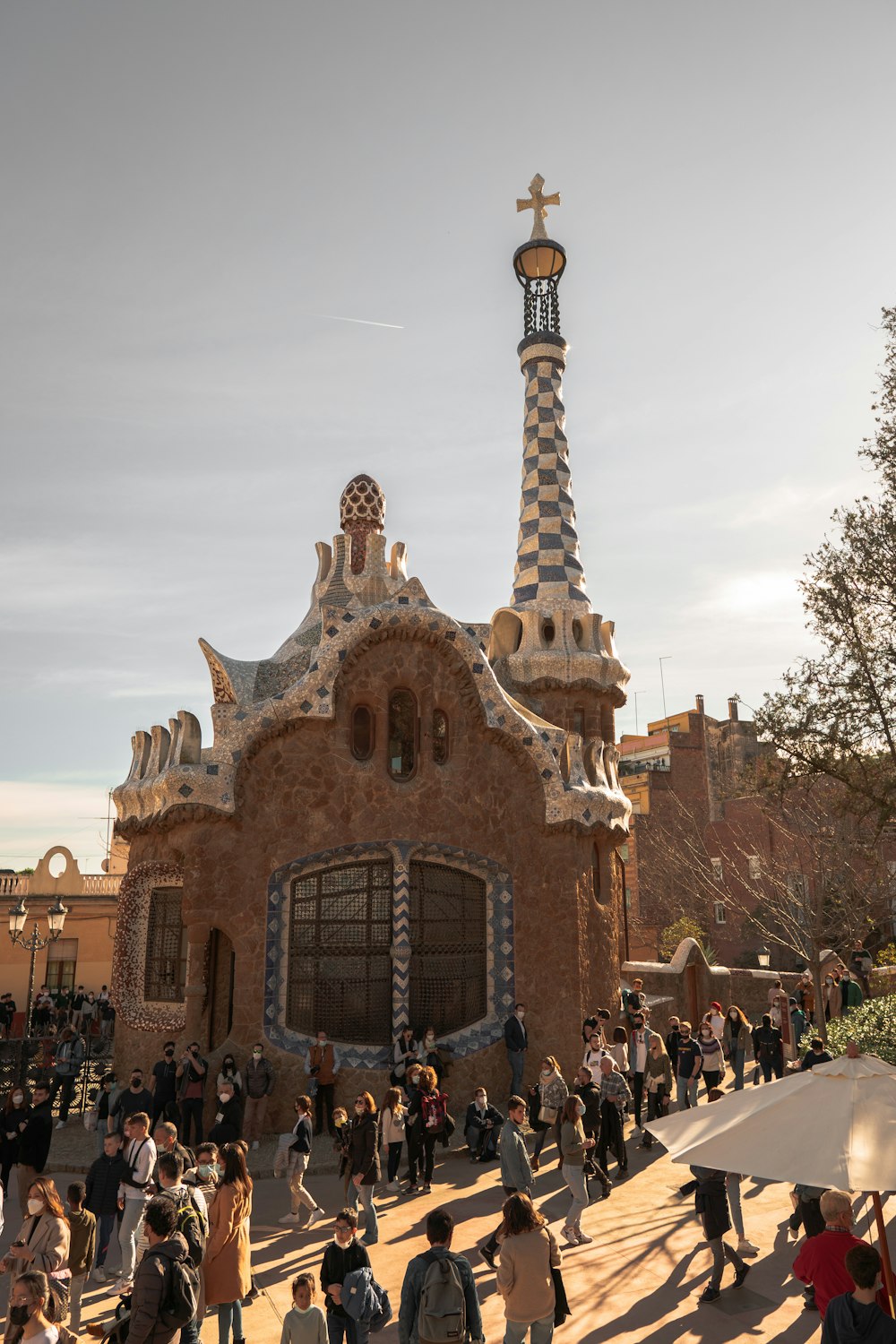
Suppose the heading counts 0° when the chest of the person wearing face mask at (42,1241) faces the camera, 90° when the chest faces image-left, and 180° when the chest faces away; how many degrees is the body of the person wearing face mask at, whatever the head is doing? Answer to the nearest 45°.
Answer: approximately 45°

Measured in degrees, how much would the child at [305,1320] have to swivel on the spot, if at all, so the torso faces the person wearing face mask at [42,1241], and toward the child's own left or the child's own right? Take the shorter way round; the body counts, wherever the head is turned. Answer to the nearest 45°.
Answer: approximately 135° to the child's own right

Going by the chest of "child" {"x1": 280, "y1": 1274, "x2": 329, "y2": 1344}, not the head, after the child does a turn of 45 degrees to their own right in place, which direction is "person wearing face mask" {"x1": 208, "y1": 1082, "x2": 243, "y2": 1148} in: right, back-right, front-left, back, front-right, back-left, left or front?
back-right

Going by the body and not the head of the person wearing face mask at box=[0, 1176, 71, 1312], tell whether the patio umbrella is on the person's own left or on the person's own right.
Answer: on the person's own left

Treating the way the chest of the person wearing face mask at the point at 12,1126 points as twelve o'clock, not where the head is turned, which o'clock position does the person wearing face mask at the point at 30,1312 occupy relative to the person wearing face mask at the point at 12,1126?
the person wearing face mask at the point at 30,1312 is roughly at 12 o'clock from the person wearing face mask at the point at 12,1126.

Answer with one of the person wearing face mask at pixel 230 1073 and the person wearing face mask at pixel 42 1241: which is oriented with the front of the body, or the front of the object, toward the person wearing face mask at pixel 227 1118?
the person wearing face mask at pixel 230 1073

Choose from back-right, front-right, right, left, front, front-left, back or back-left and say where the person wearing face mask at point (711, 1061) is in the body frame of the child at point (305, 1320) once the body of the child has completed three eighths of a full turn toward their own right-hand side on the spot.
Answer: right
